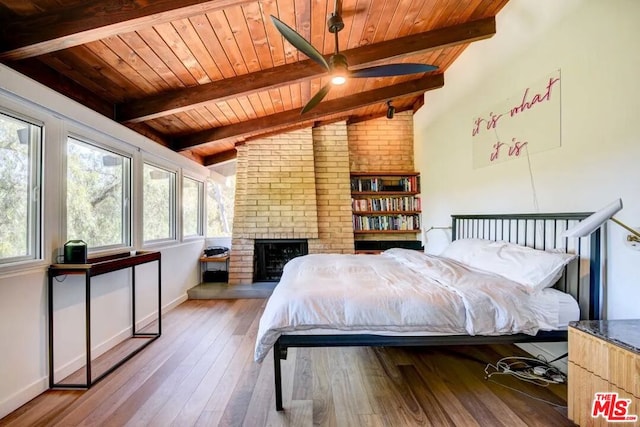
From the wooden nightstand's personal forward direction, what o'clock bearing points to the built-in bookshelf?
The built-in bookshelf is roughly at 3 o'clock from the wooden nightstand.

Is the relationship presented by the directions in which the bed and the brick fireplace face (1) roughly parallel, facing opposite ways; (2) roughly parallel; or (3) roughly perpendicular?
roughly perpendicular

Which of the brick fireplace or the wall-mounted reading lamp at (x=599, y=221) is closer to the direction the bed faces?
the brick fireplace

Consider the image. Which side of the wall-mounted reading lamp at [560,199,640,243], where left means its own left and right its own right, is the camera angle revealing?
left

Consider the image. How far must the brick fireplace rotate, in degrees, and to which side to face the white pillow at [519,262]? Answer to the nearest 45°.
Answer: approximately 45° to its left

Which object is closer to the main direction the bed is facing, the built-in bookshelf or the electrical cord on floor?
the built-in bookshelf

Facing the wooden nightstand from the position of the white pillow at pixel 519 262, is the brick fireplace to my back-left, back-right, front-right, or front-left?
back-right

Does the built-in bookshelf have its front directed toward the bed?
yes

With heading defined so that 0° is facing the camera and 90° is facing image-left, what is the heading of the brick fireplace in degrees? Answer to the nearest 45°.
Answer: approximately 0°

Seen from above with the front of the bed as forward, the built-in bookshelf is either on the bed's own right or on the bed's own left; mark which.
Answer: on the bed's own right

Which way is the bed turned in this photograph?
to the viewer's left

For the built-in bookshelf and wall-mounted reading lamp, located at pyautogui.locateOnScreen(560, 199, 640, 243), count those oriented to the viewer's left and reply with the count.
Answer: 1
